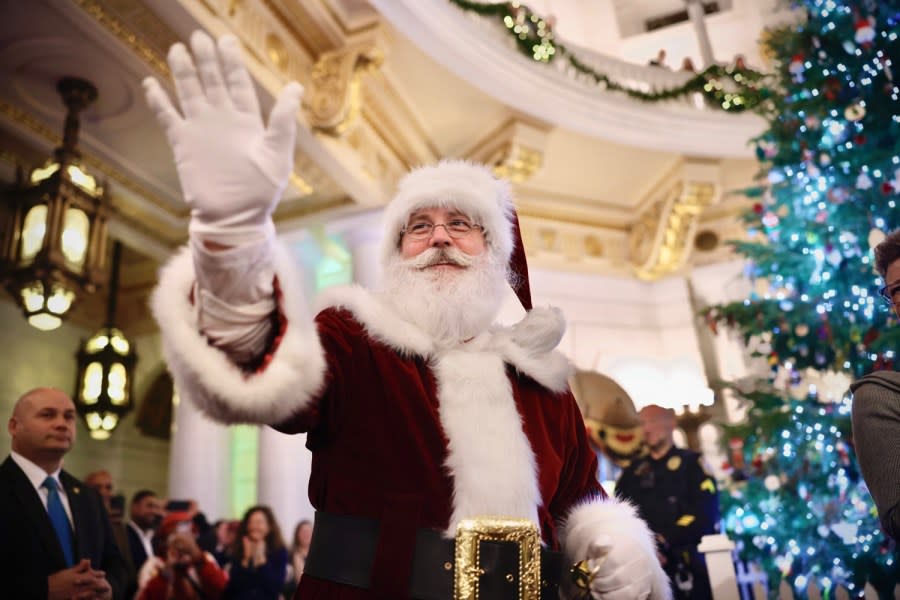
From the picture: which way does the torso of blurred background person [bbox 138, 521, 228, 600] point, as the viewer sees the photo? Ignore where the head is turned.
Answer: toward the camera

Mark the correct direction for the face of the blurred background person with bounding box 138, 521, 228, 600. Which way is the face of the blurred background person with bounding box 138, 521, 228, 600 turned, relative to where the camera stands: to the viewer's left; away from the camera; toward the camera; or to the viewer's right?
toward the camera

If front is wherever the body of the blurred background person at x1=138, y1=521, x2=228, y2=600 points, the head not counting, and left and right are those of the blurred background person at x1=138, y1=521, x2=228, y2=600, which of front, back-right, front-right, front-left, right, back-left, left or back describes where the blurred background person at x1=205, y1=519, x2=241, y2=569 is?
back

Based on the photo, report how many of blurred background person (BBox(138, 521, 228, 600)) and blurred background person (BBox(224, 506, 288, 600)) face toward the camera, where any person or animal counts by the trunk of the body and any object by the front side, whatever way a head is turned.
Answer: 2

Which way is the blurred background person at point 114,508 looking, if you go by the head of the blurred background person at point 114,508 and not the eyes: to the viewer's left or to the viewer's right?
to the viewer's right

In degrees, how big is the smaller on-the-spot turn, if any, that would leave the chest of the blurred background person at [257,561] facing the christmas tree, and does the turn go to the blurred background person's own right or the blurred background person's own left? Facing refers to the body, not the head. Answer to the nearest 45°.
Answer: approximately 45° to the blurred background person's own left

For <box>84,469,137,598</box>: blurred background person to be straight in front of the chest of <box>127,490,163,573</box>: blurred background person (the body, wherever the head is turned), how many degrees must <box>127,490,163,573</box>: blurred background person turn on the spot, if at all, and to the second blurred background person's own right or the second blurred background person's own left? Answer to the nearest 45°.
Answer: approximately 45° to the second blurred background person's own right

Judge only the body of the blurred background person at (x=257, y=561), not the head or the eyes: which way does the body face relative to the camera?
toward the camera

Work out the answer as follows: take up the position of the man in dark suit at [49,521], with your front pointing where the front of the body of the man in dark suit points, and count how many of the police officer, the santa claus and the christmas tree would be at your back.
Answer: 0

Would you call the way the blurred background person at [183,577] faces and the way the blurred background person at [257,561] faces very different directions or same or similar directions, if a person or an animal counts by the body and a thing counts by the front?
same or similar directions

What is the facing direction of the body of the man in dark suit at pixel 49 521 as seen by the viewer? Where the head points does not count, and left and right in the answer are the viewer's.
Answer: facing the viewer and to the right of the viewer

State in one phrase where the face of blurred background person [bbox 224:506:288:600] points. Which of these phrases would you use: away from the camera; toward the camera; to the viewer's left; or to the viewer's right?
toward the camera
